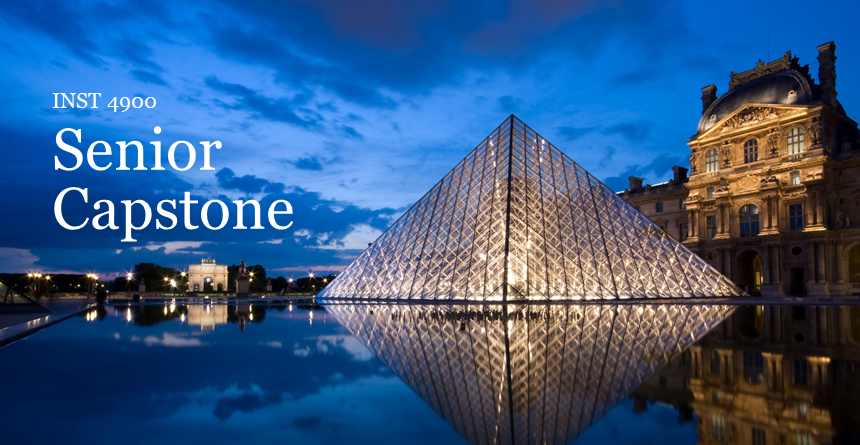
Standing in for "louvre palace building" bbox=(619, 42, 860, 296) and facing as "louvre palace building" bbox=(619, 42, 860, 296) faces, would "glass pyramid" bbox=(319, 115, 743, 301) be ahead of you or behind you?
ahead

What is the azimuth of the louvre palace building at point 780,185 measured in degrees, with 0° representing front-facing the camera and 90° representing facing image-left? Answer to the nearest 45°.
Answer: approximately 45°
